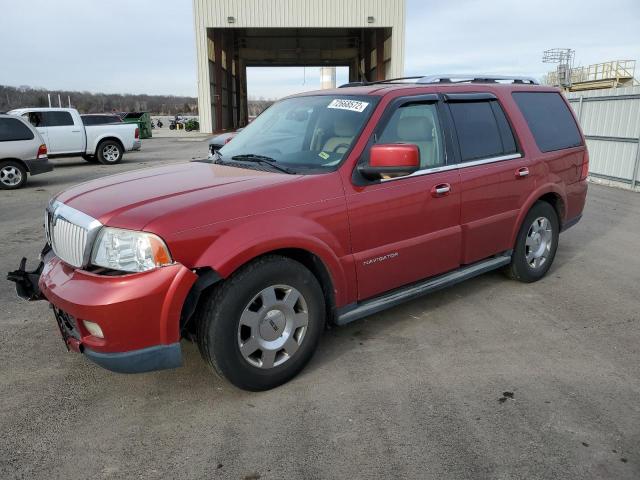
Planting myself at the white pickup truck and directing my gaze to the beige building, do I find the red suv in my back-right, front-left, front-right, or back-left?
back-right

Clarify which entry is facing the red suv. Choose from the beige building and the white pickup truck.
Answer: the beige building

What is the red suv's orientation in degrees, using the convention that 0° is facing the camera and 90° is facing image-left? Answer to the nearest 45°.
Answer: approximately 45°

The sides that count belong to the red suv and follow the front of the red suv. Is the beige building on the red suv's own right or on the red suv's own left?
on the red suv's own right

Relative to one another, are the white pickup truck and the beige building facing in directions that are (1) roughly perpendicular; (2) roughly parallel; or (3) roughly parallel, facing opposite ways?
roughly perpendicular

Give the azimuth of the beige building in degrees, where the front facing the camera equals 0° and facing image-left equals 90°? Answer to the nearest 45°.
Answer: approximately 0°

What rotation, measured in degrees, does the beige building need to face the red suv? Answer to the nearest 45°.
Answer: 0° — it already faces it
